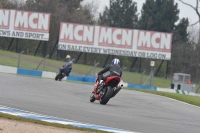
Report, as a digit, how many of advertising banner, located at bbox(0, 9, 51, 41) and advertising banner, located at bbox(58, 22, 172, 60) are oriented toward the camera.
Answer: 2

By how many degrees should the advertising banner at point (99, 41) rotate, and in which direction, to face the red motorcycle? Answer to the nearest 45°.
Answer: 0° — it already faces it

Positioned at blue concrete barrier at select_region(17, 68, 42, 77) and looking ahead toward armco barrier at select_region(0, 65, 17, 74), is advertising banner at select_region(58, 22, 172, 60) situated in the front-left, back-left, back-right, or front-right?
back-right

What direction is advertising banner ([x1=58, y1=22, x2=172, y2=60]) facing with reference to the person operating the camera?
facing the viewer

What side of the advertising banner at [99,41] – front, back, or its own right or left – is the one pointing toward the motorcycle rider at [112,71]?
front

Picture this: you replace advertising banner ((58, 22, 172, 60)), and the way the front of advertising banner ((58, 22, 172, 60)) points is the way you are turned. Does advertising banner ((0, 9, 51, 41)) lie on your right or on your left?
on your right

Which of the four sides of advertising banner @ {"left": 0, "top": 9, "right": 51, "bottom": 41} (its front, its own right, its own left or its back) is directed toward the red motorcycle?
front

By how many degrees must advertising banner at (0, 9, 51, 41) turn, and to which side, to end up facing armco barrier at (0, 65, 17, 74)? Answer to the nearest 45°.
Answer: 0° — it already faces it

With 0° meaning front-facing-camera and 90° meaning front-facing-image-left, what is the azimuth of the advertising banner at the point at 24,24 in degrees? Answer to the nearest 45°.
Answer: approximately 0°

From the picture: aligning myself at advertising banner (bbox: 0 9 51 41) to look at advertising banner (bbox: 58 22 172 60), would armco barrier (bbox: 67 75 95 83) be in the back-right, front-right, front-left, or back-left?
front-right

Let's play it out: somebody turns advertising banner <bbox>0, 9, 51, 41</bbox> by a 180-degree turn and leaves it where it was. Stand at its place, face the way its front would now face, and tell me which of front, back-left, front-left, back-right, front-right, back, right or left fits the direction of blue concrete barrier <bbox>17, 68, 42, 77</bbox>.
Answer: back

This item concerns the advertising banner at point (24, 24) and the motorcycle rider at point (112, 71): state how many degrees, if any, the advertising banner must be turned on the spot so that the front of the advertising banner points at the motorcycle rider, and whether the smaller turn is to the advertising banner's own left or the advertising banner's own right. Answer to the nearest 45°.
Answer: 0° — it already faces them

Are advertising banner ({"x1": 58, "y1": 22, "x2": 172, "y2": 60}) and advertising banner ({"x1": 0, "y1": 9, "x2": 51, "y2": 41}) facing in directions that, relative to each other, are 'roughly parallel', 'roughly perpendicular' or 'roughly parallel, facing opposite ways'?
roughly parallel
